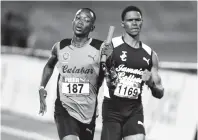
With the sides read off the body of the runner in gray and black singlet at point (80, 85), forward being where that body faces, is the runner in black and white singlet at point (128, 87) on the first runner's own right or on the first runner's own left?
on the first runner's own left

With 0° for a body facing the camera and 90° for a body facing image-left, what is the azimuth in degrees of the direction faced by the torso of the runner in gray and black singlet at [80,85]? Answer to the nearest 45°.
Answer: approximately 0°
